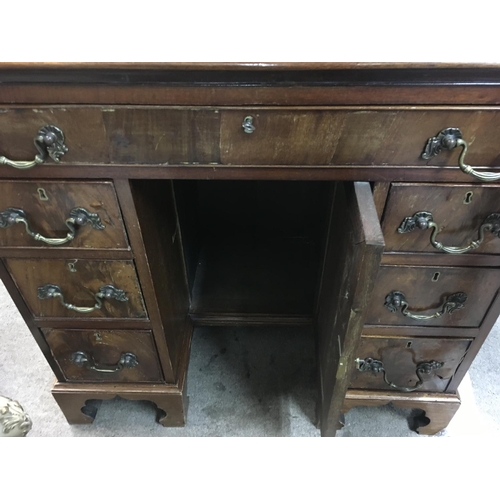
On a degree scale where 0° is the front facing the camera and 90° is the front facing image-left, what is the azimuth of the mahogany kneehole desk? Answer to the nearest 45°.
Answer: approximately 0°
